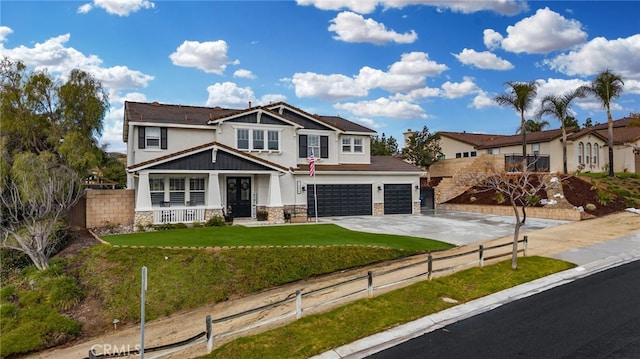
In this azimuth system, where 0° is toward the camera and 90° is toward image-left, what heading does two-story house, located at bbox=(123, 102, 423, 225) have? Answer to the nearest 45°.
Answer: approximately 0°

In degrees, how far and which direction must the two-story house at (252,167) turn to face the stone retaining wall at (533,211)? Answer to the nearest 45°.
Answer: approximately 90° to its left

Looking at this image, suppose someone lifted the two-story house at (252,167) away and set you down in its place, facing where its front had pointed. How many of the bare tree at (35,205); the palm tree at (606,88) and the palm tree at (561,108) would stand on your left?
2

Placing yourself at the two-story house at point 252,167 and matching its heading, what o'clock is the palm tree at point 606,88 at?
The palm tree is roughly at 9 o'clock from the two-story house.

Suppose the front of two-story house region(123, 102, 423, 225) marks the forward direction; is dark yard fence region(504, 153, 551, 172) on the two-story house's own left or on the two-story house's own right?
on the two-story house's own left

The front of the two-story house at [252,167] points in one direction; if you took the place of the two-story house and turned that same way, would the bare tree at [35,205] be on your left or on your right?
on your right

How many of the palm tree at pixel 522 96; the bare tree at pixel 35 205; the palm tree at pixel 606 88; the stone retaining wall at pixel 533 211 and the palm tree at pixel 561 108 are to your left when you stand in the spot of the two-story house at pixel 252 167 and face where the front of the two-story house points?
4

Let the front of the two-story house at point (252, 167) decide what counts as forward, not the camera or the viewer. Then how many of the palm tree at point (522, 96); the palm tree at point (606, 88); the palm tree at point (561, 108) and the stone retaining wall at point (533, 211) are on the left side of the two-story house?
4

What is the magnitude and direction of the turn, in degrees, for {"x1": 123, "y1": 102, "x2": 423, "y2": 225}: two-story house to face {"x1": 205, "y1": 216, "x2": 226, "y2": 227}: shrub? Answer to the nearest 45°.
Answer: approximately 45° to its right

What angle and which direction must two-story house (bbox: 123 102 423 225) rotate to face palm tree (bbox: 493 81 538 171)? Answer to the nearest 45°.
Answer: approximately 90° to its left

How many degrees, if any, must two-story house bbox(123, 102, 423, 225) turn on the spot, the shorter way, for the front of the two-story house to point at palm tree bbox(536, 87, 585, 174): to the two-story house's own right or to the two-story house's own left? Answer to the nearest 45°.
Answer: approximately 90° to the two-story house's own left

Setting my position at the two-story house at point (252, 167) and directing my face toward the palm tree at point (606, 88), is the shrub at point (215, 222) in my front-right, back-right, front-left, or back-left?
back-right

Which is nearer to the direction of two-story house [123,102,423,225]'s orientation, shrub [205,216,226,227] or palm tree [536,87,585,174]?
the shrub
